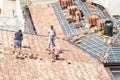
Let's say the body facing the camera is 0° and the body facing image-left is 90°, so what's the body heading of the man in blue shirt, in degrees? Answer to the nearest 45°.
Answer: approximately 180°
